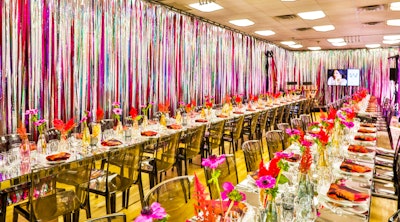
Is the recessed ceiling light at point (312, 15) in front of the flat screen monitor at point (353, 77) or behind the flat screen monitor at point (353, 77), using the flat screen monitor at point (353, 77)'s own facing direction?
in front

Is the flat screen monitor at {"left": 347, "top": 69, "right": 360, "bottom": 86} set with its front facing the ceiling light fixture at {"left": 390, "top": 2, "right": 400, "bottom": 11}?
yes

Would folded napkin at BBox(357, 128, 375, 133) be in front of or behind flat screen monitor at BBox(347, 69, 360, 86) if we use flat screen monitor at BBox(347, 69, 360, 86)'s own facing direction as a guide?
in front

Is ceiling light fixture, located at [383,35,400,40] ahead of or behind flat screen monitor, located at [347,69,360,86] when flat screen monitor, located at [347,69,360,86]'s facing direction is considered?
ahead

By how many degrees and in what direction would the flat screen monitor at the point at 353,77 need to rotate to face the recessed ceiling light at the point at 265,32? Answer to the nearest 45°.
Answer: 0° — it already faces it

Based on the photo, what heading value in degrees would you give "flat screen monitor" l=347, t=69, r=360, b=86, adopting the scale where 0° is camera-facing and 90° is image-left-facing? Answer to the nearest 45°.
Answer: approximately 0°

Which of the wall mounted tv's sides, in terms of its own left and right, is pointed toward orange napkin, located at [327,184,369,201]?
front

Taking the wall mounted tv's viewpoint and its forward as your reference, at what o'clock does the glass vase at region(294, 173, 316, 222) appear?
The glass vase is roughly at 12 o'clock from the wall mounted tv.

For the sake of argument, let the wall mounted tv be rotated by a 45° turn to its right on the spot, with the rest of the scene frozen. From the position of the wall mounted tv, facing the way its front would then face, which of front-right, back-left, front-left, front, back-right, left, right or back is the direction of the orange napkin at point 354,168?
front-left

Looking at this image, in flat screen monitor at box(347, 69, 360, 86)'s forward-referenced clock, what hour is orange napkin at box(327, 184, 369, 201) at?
The orange napkin is roughly at 12 o'clock from the flat screen monitor.

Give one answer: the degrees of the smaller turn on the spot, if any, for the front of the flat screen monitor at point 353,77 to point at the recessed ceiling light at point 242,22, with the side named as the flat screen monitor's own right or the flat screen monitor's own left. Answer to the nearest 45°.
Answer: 0° — it already faces it

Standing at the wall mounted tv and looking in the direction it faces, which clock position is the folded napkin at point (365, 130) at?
The folded napkin is roughly at 12 o'clock from the wall mounted tv.

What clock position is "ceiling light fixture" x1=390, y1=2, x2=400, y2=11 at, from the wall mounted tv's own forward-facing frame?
The ceiling light fixture is roughly at 12 o'clock from the wall mounted tv.
